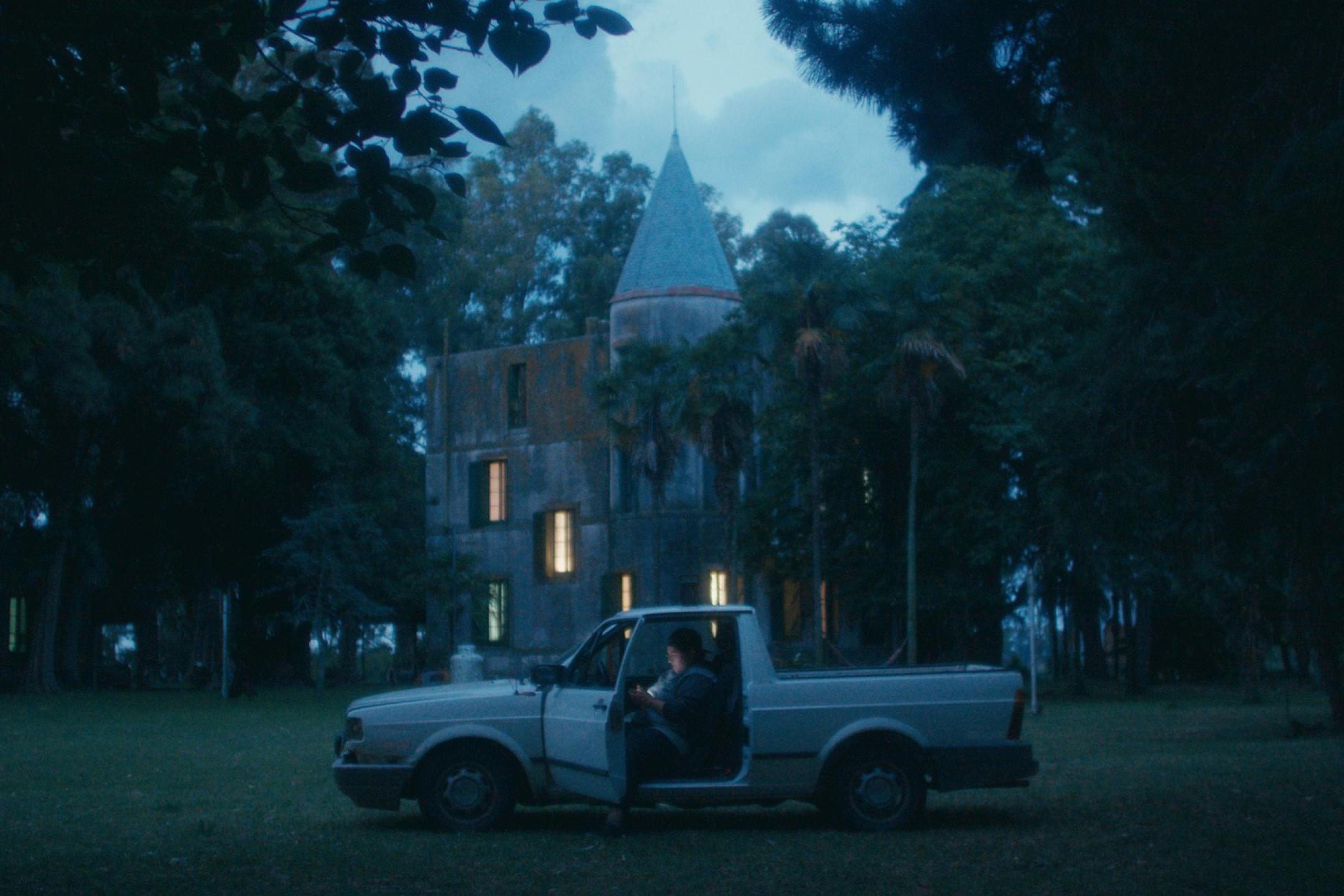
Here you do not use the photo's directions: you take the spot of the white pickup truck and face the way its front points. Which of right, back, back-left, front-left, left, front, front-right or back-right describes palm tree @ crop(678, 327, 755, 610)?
right

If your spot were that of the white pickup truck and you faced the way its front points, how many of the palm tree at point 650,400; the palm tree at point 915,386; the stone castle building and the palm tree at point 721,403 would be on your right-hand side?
4

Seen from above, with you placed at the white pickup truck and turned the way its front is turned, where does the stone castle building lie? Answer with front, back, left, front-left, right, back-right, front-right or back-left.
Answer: right

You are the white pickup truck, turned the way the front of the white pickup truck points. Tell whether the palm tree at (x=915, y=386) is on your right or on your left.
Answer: on your right

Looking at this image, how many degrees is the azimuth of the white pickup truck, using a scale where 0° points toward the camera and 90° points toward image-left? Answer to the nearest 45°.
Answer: approximately 90°

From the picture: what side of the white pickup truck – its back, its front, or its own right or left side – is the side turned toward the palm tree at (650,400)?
right
